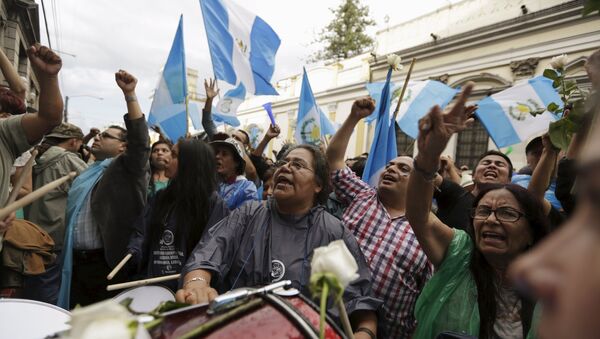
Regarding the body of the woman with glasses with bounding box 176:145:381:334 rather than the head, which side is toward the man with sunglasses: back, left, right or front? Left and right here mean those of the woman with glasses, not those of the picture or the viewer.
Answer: right

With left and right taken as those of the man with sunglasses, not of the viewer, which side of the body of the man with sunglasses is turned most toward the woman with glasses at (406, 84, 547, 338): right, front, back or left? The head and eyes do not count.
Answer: left

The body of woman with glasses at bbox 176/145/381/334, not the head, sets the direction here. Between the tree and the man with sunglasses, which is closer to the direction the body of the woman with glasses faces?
the man with sunglasses

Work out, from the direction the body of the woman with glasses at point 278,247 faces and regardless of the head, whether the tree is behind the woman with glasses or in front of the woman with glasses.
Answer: behind

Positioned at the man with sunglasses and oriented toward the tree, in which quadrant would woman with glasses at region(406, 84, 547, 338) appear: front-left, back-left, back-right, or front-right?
back-right

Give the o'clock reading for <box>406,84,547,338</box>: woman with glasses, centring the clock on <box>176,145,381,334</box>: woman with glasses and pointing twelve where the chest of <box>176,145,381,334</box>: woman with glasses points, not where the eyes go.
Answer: <box>406,84,547,338</box>: woman with glasses is roughly at 8 o'clock from <box>176,145,381,334</box>: woman with glasses.

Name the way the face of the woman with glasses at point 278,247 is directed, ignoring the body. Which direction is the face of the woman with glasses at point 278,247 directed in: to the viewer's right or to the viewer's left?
to the viewer's left

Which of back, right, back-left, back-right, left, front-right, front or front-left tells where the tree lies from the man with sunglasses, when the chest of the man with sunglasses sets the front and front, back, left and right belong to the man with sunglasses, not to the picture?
back

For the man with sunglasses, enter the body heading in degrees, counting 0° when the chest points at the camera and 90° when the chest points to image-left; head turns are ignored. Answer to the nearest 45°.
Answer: approximately 45°

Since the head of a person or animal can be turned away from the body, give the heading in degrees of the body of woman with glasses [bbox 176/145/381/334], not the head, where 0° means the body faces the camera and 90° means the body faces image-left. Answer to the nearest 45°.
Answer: approximately 45°

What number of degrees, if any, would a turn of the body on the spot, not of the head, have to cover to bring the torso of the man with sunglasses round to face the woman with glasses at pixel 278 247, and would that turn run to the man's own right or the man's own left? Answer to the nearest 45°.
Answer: approximately 90° to the man's own left

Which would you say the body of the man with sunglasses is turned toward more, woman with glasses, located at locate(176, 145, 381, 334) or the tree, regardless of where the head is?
the woman with glasses
